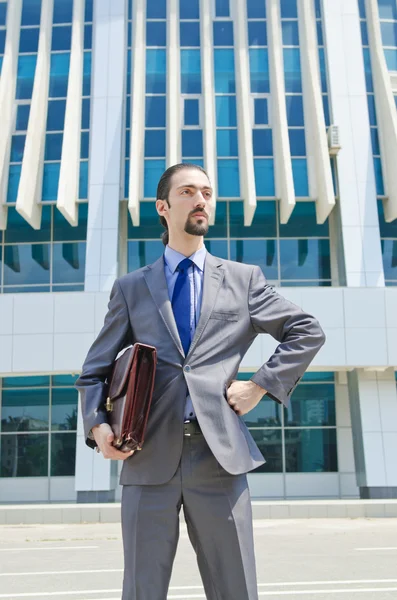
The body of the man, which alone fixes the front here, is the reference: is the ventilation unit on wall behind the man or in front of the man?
behind

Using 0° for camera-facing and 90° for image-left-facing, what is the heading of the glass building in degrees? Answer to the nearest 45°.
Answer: approximately 0°

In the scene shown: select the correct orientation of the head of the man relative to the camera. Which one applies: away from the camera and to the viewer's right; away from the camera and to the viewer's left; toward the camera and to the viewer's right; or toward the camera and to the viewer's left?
toward the camera and to the viewer's right

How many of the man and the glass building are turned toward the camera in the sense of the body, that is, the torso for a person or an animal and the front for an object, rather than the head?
2

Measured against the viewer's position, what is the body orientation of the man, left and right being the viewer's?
facing the viewer

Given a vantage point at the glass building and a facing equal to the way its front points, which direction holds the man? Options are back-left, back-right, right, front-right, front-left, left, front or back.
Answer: front

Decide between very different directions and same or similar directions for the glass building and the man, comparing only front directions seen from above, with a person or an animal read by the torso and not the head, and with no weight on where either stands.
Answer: same or similar directions

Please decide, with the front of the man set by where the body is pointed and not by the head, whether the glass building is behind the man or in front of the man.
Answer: behind
